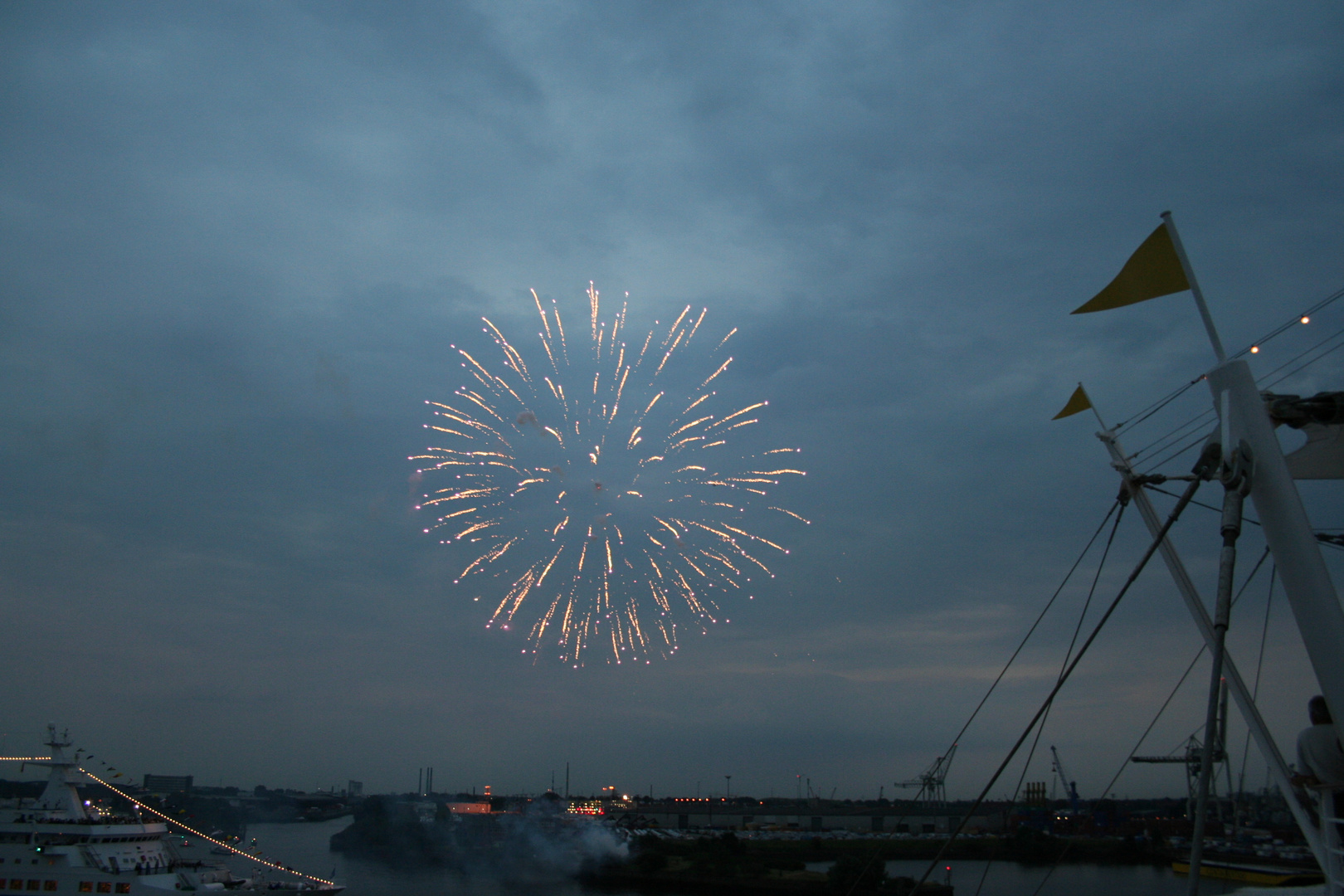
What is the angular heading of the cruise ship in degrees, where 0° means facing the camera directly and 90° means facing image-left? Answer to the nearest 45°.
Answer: approximately 270°
